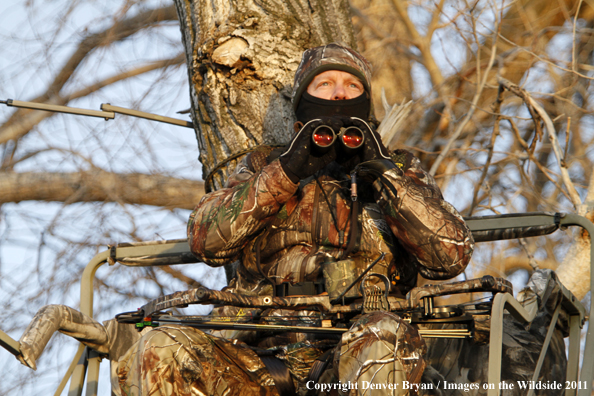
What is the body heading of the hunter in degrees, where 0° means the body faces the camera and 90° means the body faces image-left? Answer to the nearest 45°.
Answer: approximately 0°
